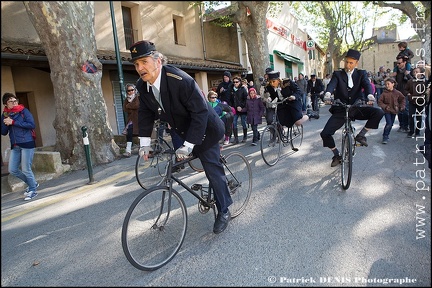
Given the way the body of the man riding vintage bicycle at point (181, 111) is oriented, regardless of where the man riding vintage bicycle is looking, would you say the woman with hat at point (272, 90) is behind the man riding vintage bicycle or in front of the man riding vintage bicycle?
behind

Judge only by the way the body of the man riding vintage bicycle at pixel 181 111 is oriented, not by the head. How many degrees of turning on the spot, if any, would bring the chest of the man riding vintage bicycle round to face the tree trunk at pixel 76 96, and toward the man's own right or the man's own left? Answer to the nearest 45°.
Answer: approximately 90° to the man's own right

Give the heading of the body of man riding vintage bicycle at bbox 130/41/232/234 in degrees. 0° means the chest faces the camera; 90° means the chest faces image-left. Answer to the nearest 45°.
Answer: approximately 45°

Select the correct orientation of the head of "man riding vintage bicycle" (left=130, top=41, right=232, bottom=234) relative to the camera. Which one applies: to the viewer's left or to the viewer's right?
to the viewer's left

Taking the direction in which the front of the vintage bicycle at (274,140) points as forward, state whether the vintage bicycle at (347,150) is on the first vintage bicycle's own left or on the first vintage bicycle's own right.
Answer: on the first vintage bicycle's own left

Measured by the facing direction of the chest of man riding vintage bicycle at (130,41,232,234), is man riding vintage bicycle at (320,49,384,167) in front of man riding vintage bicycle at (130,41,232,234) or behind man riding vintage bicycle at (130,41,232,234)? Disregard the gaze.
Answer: behind

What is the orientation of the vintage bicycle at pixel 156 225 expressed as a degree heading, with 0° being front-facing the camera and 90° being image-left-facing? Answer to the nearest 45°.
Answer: approximately 45°
